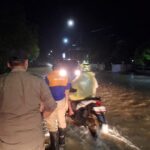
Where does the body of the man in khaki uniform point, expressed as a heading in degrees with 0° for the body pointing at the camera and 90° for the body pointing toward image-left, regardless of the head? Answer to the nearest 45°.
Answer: approximately 180°

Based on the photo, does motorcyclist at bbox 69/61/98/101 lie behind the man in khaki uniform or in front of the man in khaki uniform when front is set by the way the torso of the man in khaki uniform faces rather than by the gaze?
in front
